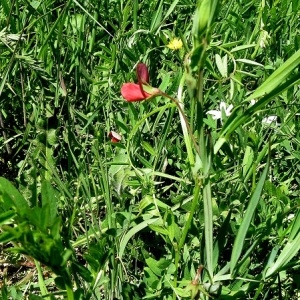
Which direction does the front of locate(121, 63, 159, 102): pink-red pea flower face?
to the viewer's left

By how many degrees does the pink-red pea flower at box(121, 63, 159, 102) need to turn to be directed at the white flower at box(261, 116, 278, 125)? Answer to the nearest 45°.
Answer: approximately 135° to its right

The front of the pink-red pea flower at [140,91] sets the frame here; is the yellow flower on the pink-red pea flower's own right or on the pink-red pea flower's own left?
on the pink-red pea flower's own right
